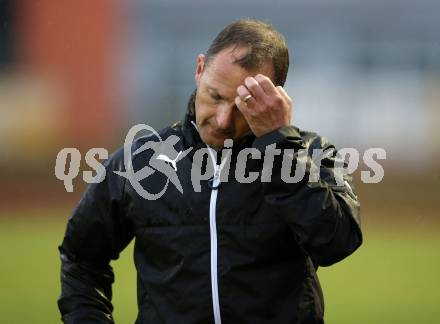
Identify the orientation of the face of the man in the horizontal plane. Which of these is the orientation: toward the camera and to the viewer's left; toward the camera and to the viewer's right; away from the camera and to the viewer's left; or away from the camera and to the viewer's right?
toward the camera and to the viewer's left

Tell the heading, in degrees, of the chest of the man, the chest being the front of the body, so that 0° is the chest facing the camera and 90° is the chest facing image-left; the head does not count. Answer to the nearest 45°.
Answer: approximately 0°
